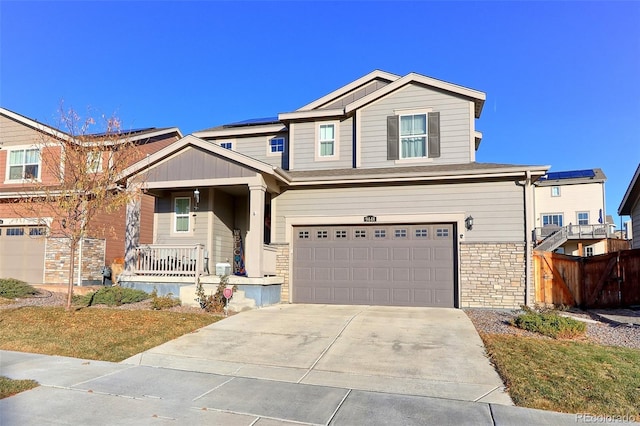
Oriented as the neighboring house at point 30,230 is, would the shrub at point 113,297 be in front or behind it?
in front

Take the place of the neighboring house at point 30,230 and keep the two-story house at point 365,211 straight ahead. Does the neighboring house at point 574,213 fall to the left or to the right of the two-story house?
left

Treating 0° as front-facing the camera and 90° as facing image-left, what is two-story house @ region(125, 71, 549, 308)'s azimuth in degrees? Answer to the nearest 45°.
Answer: approximately 0°

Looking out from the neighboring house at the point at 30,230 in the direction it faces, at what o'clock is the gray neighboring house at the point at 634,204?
The gray neighboring house is roughly at 10 o'clock from the neighboring house.

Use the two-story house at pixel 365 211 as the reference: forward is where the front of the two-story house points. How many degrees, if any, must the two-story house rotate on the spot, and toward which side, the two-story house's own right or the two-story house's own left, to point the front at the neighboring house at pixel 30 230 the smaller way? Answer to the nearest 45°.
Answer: approximately 90° to the two-story house's own right

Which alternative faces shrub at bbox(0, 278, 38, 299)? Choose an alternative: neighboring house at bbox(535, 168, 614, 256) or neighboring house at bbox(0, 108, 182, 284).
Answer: neighboring house at bbox(0, 108, 182, 284)

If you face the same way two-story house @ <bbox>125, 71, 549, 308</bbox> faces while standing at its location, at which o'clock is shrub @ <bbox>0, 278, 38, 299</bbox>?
The shrub is roughly at 3 o'clock from the two-story house.

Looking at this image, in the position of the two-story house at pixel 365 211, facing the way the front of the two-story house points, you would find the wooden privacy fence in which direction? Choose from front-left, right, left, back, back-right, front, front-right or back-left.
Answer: left
